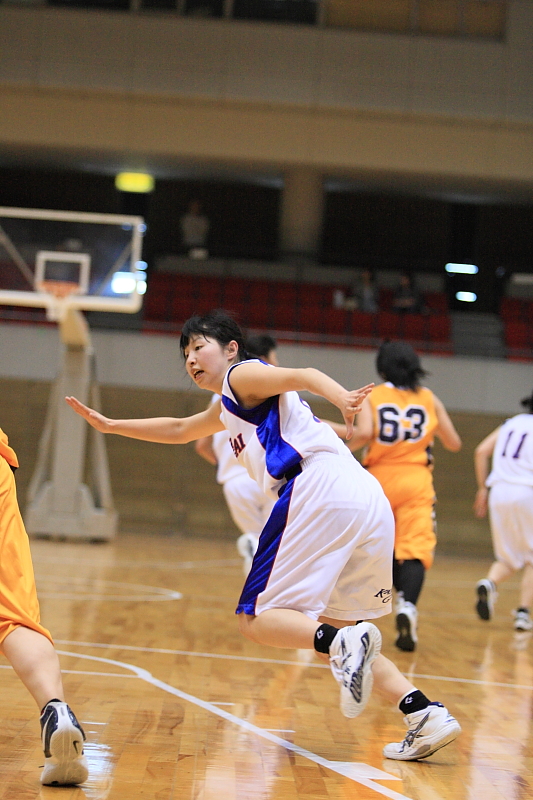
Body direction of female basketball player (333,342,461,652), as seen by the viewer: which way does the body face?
away from the camera

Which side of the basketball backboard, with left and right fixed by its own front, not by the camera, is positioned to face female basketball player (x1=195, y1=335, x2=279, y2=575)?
front

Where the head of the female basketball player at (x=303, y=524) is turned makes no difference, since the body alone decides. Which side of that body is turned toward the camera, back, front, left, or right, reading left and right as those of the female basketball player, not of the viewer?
left

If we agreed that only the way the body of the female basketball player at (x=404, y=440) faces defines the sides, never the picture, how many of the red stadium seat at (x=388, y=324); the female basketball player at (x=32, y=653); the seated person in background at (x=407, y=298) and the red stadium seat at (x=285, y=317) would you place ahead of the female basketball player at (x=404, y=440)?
3

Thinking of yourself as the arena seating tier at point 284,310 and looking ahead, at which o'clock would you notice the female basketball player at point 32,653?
The female basketball player is roughly at 12 o'clock from the arena seating tier.

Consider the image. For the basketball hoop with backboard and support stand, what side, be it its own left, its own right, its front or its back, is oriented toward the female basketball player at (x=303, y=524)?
front

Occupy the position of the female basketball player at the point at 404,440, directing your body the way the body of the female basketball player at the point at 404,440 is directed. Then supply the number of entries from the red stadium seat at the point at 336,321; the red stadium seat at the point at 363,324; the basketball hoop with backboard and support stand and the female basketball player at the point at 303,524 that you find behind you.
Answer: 1

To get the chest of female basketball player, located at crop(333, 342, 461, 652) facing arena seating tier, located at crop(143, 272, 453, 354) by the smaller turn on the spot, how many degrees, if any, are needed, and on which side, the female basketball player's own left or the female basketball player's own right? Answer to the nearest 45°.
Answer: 0° — they already face it

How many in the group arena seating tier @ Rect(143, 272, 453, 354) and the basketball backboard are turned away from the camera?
0

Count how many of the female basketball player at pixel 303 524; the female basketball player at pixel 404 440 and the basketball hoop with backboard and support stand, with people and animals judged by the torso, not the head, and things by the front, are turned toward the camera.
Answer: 1

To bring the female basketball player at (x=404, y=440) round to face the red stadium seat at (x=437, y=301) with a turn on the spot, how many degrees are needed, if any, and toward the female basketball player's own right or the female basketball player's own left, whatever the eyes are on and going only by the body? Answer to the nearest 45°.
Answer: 0° — they already face it

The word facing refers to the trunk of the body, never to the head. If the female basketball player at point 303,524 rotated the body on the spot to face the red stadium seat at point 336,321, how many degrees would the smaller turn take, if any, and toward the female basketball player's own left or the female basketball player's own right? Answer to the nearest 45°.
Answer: approximately 90° to the female basketball player's own right

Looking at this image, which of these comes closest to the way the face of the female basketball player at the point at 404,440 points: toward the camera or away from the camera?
away from the camera

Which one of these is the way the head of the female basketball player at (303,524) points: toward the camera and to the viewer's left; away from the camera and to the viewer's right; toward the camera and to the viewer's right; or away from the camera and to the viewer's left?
toward the camera and to the viewer's left

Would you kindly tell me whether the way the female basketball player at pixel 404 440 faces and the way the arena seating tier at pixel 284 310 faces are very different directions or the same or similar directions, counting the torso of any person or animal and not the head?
very different directions
